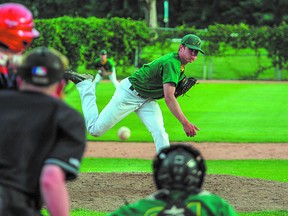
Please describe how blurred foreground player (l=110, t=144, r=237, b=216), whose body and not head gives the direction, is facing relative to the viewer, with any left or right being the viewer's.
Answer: facing away from the viewer

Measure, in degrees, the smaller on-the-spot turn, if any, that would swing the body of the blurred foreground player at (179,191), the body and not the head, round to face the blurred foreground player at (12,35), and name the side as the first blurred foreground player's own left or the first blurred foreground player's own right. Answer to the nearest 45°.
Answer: approximately 45° to the first blurred foreground player's own left

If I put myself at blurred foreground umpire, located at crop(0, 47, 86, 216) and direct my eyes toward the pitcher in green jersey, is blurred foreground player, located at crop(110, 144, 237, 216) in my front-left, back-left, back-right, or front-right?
front-right

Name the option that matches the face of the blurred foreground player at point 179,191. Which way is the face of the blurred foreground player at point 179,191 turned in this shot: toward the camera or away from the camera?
away from the camera

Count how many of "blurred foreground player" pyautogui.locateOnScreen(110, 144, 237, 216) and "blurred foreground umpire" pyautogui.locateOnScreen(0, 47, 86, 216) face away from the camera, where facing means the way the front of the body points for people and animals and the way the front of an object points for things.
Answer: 2

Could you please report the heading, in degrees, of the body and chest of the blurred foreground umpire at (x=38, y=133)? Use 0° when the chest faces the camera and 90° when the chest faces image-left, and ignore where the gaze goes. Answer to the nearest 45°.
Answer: approximately 180°

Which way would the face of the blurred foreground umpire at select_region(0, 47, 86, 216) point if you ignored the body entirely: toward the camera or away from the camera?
away from the camera

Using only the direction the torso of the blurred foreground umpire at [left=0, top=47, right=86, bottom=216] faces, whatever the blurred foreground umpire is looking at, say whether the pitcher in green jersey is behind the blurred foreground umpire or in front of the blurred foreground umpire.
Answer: in front

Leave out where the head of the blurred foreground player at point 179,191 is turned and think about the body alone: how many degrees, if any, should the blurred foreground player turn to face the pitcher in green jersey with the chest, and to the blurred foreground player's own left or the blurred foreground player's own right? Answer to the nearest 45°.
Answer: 0° — they already face them

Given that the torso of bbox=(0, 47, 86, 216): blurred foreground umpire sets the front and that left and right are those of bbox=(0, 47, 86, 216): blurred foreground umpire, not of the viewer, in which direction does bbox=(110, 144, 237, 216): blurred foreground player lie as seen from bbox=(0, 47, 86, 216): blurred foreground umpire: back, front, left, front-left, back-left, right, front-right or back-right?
right

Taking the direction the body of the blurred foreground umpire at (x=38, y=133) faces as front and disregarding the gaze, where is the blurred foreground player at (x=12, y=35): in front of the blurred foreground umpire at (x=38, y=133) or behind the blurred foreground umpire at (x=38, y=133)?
in front

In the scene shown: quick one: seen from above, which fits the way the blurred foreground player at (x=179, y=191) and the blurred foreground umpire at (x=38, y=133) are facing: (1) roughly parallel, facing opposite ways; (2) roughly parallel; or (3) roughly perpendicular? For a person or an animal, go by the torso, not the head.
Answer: roughly parallel

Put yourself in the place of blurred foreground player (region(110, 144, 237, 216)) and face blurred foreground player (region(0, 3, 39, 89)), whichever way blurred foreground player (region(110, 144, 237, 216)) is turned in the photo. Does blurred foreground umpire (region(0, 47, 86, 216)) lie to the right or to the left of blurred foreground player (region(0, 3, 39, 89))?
left
